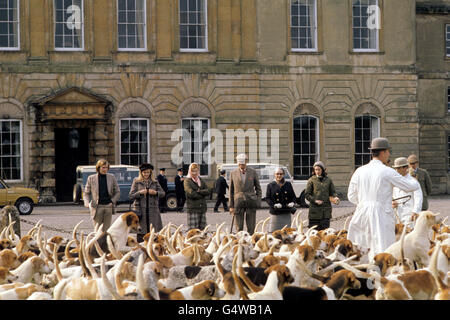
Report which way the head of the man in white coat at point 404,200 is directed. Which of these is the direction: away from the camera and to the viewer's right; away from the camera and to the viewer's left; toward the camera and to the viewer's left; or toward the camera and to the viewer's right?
toward the camera and to the viewer's left

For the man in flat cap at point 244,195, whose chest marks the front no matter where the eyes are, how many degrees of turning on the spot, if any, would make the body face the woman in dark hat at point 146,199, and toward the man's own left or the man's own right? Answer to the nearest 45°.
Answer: approximately 45° to the man's own right

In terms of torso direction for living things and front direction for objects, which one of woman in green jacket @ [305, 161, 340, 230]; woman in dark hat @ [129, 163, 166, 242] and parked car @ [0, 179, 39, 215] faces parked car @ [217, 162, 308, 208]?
parked car @ [0, 179, 39, 215]

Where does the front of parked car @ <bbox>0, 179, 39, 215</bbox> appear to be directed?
to the viewer's right

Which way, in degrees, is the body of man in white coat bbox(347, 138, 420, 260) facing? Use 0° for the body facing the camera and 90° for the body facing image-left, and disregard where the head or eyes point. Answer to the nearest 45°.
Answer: approximately 225°

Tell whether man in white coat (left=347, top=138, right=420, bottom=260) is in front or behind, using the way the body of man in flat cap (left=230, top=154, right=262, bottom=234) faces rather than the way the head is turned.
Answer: in front

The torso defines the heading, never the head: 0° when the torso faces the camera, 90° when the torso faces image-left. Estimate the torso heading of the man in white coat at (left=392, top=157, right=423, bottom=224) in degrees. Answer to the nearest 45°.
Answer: approximately 45°

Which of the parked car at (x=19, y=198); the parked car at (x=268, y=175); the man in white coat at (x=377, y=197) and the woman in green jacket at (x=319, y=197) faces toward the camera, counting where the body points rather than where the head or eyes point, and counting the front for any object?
the woman in green jacket

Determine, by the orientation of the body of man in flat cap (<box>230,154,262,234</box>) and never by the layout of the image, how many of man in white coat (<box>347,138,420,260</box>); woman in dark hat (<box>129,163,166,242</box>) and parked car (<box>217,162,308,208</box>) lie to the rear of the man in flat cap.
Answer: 1

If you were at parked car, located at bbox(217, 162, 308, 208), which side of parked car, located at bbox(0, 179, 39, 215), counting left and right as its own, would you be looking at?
front
